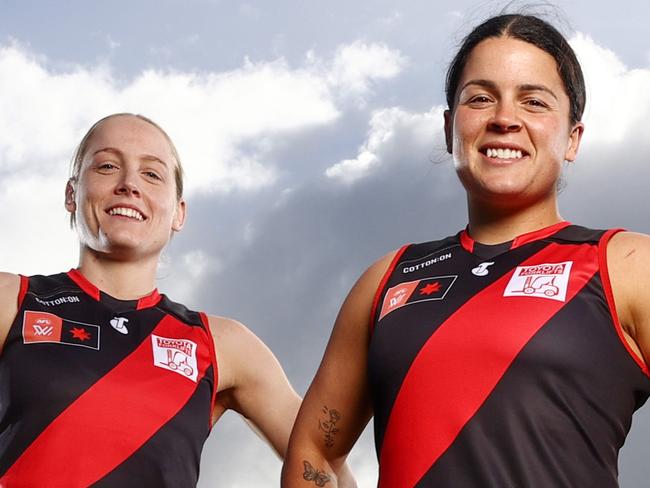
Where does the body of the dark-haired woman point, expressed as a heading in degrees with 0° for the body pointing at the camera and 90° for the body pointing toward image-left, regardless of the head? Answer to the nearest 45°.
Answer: approximately 0°
